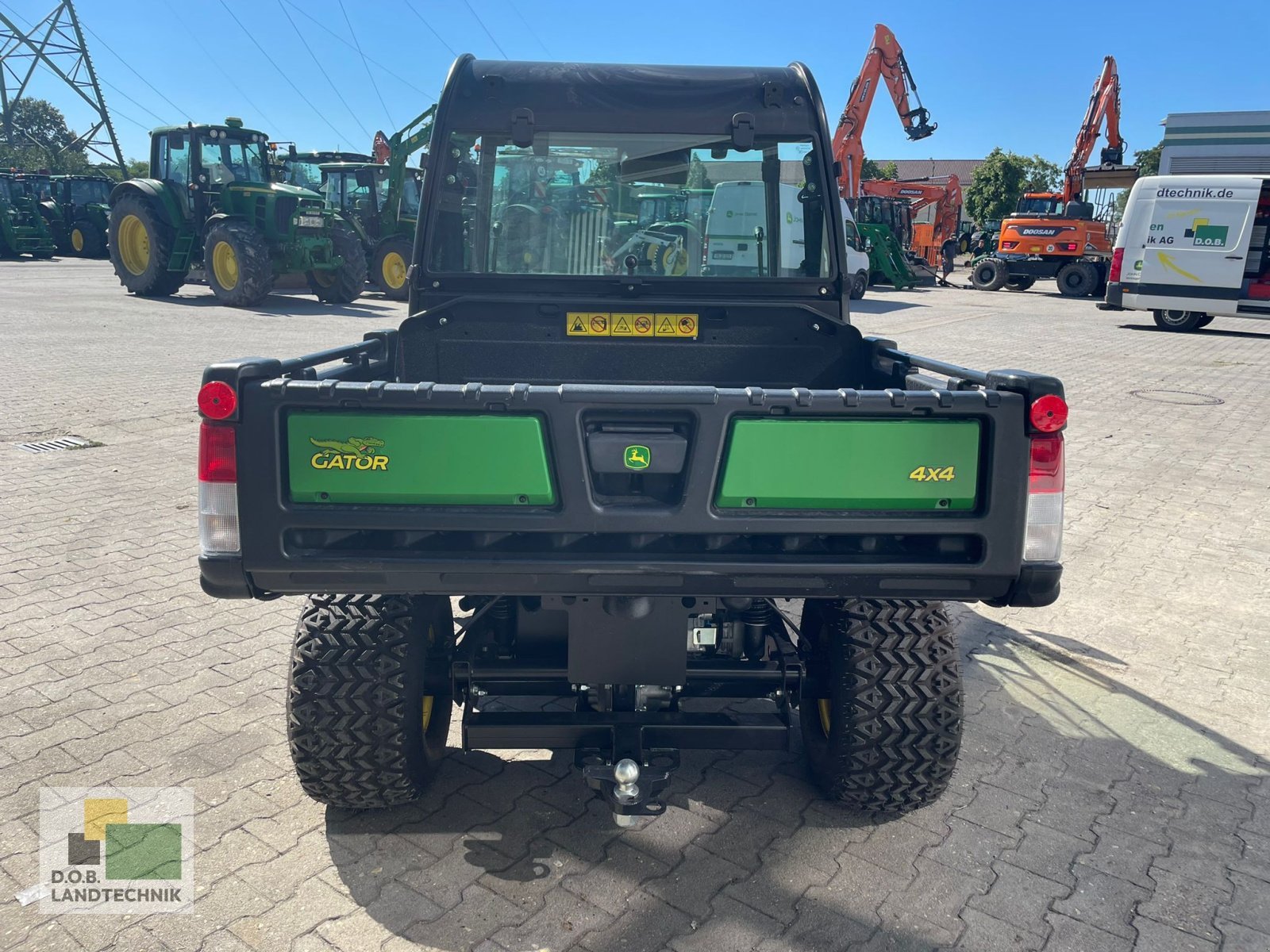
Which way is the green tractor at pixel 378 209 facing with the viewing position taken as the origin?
facing the viewer and to the right of the viewer

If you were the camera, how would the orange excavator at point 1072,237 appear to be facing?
facing away from the viewer and to the right of the viewer

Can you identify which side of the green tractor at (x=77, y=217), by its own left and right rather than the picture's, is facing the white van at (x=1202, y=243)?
front

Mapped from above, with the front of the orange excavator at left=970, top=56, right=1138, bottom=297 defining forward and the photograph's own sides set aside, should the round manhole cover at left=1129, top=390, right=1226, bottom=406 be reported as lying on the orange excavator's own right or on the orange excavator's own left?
on the orange excavator's own right

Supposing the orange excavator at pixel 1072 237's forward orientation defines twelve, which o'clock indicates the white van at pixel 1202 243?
The white van is roughly at 4 o'clock from the orange excavator.

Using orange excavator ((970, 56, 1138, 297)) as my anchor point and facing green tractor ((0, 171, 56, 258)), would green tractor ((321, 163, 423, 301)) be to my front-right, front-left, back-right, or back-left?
front-left

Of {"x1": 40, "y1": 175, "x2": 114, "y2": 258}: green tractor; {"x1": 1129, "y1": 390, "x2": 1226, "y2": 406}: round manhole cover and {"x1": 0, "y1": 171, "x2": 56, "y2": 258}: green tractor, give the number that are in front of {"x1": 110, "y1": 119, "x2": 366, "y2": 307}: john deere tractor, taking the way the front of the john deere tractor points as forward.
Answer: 1

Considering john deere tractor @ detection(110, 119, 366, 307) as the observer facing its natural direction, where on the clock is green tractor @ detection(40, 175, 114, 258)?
The green tractor is roughly at 7 o'clock from the john deere tractor.

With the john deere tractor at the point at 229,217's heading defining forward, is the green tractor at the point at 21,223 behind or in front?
behind

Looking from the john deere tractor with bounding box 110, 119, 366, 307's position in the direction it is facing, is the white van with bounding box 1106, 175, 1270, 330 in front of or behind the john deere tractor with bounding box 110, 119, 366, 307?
in front

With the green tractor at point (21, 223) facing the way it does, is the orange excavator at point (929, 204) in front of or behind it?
in front

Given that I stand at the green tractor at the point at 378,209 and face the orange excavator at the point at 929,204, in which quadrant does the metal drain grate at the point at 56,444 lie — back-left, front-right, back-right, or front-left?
back-right

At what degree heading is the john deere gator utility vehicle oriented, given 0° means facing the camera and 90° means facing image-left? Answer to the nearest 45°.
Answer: approximately 180°
